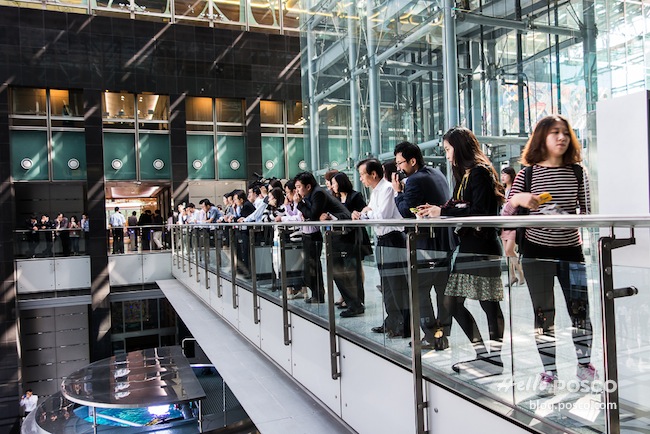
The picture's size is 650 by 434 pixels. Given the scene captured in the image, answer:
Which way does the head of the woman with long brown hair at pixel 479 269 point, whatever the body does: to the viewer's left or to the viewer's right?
to the viewer's left

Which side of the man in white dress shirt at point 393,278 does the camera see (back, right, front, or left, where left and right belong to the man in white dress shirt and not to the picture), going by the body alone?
left

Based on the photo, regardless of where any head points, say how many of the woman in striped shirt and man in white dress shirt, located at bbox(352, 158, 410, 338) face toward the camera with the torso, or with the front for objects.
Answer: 1

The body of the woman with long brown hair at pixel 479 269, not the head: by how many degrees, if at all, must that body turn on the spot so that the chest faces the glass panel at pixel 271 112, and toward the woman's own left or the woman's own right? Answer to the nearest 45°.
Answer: approximately 90° to the woman's own right

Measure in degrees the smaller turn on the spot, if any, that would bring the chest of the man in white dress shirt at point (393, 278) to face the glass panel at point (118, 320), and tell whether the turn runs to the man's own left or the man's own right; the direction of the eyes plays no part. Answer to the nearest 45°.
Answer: approximately 45° to the man's own right

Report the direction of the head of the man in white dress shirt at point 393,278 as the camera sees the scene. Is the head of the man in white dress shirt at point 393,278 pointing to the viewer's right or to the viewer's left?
to the viewer's left

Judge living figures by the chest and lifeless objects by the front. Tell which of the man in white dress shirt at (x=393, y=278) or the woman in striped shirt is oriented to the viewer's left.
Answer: the man in white dress shirt

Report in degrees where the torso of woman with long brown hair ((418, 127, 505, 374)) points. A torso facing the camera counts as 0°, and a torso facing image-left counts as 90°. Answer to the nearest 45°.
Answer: approximately 90°
